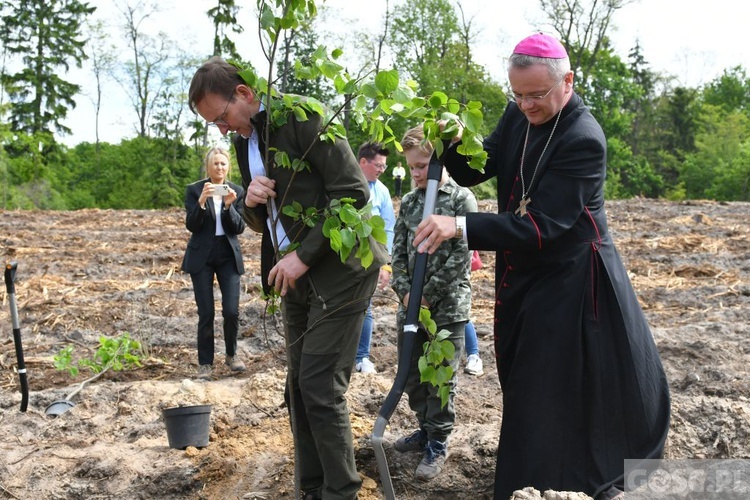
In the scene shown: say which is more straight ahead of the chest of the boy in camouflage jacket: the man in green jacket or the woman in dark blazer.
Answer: the man in green jacket

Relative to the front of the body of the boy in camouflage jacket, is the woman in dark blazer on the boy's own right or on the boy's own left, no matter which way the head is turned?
on the boy's own right

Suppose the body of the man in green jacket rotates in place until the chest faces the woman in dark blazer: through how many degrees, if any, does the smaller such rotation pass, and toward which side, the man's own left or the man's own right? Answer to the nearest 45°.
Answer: approximately 135° to the man's own right

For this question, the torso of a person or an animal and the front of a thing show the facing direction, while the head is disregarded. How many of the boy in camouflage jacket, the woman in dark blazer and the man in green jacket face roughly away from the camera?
0

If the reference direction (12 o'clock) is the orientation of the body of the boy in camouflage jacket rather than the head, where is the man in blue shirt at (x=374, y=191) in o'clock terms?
The man in blue shirt is roughly at 4 o'clock from the boy in camouflage jacket.

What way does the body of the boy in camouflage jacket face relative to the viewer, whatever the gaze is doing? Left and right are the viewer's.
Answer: facing the viewer and to the left of the viewer

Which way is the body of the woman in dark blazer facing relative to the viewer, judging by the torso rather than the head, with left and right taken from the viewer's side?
facing the viewer

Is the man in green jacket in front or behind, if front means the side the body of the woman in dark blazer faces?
in front
